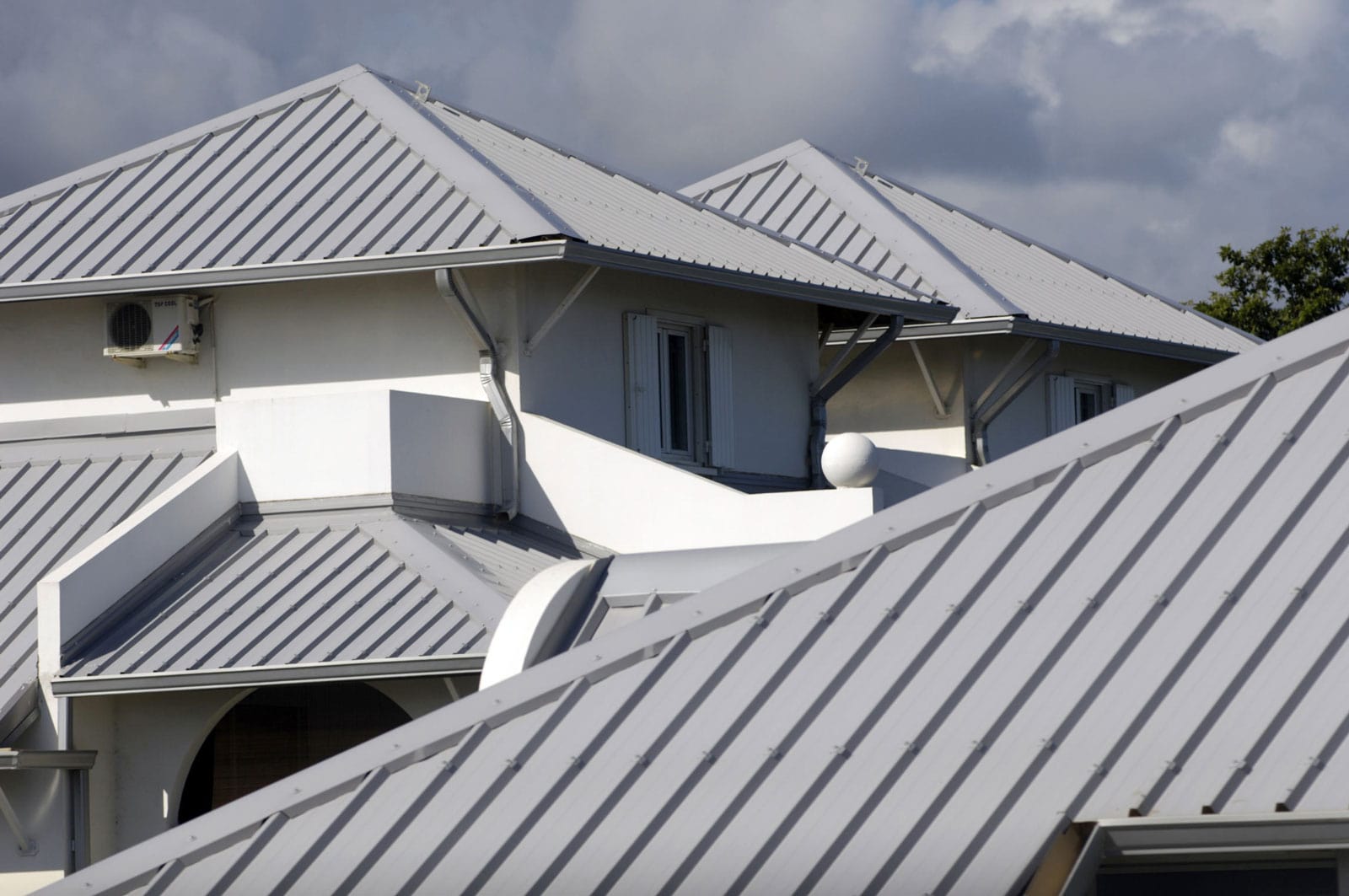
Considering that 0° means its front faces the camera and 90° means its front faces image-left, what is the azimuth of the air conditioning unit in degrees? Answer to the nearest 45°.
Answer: approximately 45°

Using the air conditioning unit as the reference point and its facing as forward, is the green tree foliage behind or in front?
behind

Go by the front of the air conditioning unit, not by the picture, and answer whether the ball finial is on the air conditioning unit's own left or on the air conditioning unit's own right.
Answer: on the air conditioning unit's own left
